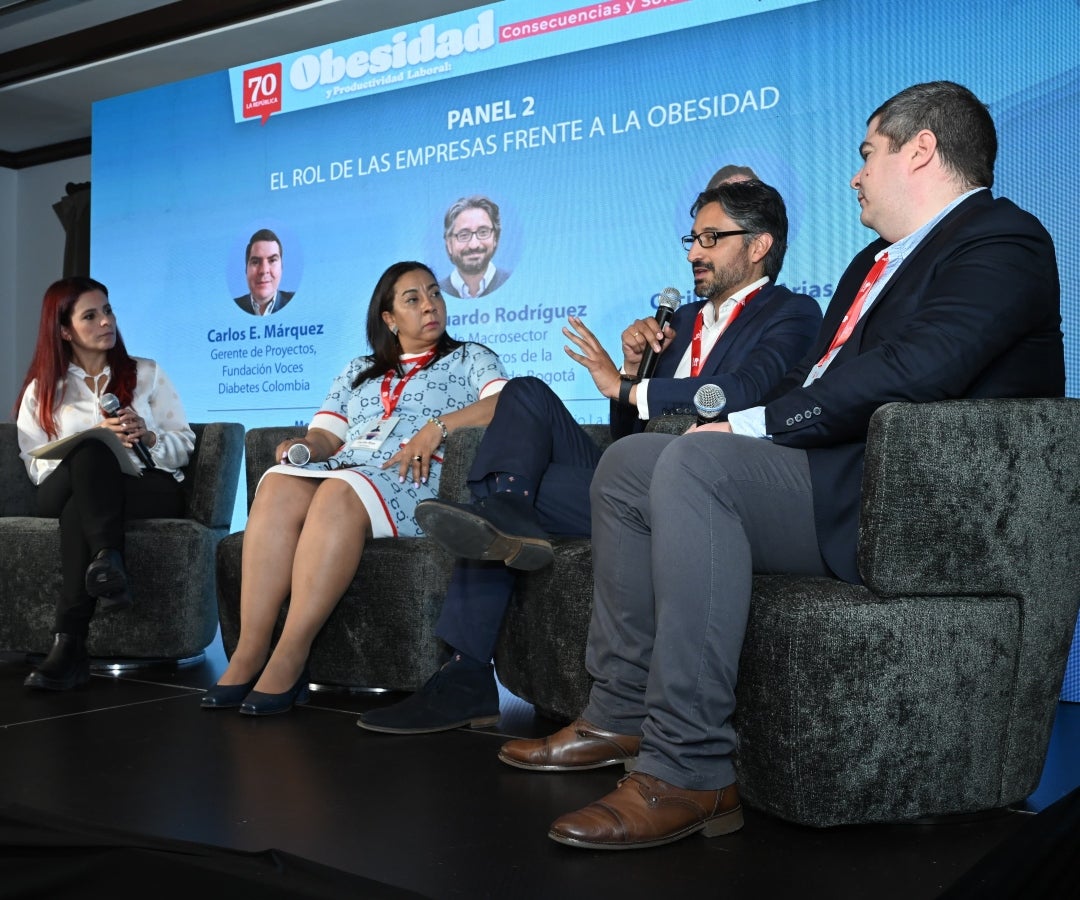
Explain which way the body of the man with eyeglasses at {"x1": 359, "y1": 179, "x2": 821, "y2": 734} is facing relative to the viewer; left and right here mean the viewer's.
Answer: facing the viewer and to the left of the viewer

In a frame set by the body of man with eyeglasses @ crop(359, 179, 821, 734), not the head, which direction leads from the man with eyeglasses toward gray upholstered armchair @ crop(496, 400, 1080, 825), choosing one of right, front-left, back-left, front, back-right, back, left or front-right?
left

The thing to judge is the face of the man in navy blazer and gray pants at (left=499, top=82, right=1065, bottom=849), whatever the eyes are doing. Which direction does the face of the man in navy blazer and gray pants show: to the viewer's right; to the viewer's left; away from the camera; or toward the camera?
to the viewer's left

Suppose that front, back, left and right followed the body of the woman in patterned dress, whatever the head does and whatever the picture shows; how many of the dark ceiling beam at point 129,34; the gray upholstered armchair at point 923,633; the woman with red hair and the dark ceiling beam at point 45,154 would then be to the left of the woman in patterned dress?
1

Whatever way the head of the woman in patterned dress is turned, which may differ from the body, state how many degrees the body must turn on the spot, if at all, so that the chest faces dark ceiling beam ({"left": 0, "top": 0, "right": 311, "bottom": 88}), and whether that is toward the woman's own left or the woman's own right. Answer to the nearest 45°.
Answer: approximately 135° to the woman's own right

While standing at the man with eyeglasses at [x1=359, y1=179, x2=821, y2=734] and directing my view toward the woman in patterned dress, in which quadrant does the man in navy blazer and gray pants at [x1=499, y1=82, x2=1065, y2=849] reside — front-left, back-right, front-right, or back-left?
back-left

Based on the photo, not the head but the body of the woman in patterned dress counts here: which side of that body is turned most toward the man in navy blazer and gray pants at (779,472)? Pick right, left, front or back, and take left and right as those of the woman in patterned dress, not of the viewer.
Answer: left

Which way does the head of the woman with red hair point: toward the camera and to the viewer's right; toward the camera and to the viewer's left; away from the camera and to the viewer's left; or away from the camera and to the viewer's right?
toward the camera and to the viewer's right

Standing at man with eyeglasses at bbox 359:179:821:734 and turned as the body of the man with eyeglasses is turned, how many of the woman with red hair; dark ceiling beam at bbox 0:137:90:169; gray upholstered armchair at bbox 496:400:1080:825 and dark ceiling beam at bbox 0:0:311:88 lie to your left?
1

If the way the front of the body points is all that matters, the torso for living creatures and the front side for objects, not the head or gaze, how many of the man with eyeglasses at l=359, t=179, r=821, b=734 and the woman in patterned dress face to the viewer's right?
0

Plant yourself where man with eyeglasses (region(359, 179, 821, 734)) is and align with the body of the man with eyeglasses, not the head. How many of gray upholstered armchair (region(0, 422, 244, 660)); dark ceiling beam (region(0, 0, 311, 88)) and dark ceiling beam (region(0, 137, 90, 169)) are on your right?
3
